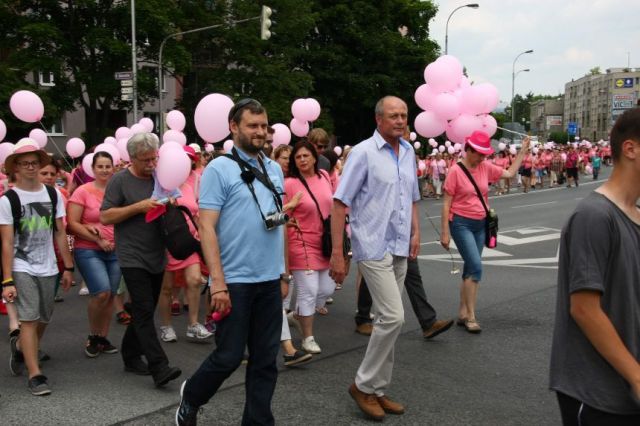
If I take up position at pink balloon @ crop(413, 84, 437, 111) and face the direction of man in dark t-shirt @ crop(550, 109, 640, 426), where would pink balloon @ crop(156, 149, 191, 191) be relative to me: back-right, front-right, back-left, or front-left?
front-right

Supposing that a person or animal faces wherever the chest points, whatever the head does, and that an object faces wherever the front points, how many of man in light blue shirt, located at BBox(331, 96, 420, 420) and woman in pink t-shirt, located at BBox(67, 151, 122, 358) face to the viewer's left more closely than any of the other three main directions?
0

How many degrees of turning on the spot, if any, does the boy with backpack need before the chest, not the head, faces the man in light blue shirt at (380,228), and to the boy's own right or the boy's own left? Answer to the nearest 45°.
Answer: approximately 45° to the boy's own left

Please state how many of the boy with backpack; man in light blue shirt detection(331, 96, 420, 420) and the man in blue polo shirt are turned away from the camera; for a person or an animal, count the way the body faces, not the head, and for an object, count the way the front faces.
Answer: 0

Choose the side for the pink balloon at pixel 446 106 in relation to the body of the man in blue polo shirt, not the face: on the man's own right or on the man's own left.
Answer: on the man's own left

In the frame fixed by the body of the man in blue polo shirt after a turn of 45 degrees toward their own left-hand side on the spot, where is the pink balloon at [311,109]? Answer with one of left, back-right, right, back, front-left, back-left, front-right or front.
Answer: left

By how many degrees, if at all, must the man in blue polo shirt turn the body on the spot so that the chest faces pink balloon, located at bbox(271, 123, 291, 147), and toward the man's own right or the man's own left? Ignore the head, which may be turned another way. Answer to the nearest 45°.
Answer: approximately 135° to the man's own left

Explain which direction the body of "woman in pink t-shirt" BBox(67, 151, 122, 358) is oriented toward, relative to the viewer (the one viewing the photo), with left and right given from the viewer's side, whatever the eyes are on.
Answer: facing the viewer and to the right of the viewer

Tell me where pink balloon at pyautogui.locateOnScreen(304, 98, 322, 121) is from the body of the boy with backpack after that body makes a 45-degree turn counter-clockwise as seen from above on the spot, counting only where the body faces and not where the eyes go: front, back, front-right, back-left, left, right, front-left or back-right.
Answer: left

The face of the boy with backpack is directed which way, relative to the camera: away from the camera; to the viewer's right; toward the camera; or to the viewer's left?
toward the camera

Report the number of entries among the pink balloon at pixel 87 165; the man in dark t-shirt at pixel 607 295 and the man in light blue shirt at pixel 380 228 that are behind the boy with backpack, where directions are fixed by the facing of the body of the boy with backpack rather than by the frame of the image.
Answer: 1

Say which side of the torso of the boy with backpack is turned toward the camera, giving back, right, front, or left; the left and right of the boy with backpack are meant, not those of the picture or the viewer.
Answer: front

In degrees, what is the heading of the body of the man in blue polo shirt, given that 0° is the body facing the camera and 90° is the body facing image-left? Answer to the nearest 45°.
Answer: approximately 315°

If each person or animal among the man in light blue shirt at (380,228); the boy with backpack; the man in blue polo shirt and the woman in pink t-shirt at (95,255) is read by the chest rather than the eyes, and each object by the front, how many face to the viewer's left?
0
